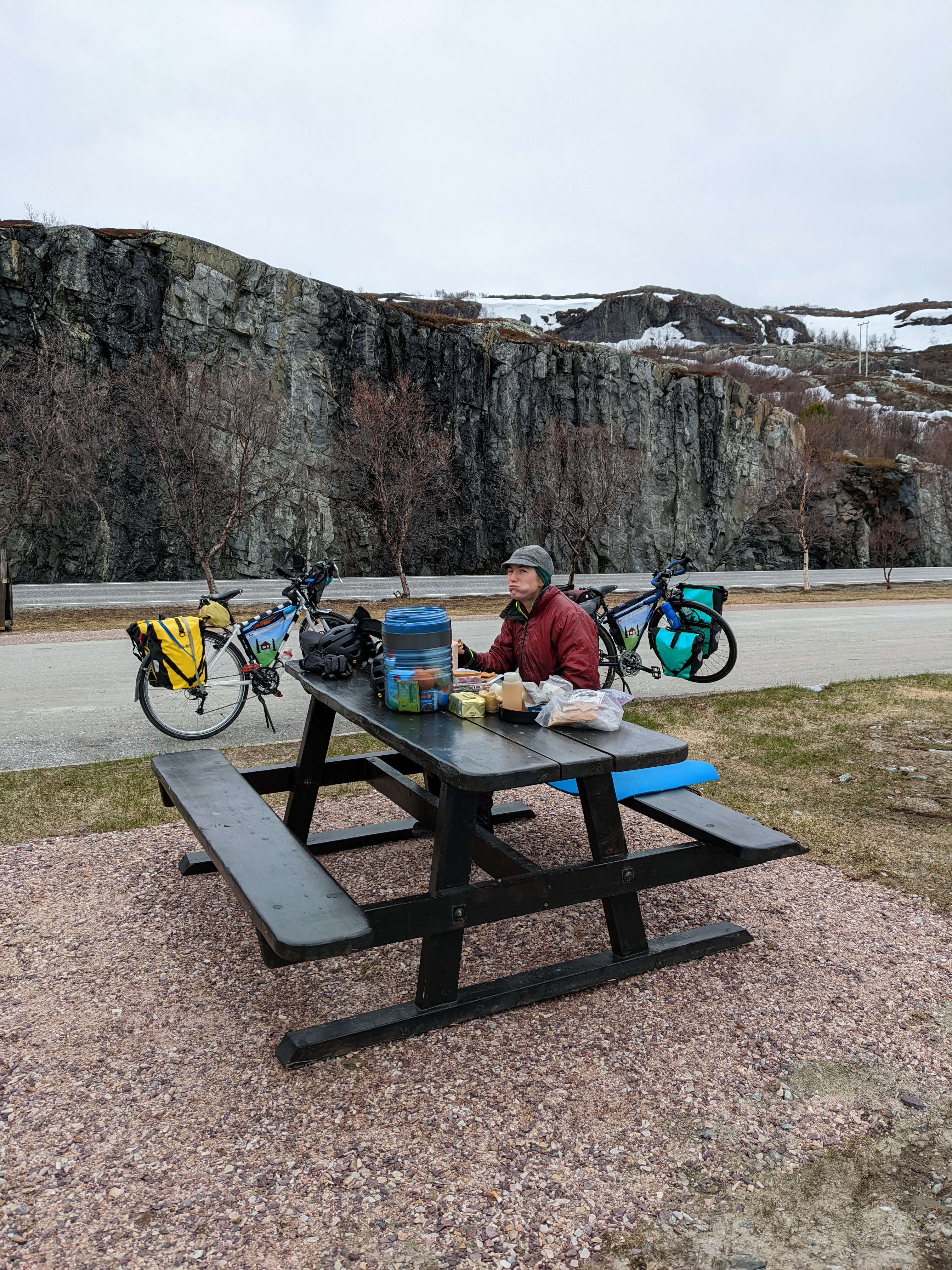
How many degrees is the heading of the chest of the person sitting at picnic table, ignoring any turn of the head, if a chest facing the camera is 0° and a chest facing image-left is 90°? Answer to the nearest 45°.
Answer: approximately 45°

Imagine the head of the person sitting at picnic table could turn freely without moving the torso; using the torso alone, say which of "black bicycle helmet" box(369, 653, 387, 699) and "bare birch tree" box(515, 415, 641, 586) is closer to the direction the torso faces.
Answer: the black bicycle helmet

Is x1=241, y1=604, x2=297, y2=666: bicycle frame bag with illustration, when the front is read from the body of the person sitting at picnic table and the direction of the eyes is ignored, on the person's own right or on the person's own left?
on the person's own right

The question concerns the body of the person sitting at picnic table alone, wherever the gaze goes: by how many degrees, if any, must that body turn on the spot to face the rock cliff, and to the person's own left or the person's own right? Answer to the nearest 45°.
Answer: approximately 135° to the person's own right

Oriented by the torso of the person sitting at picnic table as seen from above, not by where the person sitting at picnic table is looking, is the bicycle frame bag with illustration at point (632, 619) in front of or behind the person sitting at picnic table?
behind

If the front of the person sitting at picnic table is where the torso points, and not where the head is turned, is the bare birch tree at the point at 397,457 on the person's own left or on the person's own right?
on the person's own right

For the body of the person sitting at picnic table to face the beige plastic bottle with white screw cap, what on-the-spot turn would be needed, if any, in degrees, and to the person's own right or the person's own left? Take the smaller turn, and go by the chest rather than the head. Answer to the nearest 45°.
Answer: approximately 45° to the person's own left

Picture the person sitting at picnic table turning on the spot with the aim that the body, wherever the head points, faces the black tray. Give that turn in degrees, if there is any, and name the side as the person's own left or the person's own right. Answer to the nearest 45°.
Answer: approximately 45° to the person's own left

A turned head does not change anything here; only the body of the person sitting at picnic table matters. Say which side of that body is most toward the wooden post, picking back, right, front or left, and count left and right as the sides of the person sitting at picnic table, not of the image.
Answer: right

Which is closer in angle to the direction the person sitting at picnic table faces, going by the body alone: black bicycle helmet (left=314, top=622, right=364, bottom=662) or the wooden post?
the black bicycle helmet

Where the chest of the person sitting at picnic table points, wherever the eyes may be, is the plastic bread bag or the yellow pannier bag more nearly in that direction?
the plastic bread bag

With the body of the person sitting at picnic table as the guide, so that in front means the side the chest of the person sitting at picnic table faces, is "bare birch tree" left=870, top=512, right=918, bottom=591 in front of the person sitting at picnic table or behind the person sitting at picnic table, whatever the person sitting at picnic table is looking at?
behind
